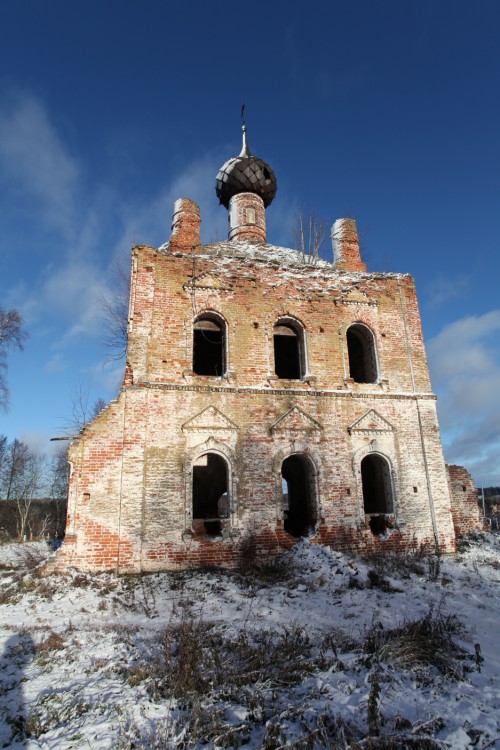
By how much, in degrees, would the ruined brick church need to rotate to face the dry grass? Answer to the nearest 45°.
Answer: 0° — it already faces it

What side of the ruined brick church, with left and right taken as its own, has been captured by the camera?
front
